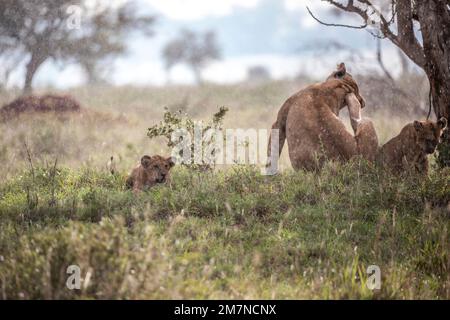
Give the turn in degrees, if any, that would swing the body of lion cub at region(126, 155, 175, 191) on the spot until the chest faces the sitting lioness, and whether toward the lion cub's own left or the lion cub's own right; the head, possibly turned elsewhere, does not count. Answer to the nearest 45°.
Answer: approximately 45° to the lion cub's own left

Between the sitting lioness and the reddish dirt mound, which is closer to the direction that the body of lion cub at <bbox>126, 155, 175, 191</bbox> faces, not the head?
the sitting lioness

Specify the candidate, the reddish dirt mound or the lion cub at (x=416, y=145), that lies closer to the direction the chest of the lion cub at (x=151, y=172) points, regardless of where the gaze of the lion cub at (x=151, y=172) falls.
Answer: the lion cub

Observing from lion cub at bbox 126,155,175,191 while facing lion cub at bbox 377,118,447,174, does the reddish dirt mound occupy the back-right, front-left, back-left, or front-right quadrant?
back-left

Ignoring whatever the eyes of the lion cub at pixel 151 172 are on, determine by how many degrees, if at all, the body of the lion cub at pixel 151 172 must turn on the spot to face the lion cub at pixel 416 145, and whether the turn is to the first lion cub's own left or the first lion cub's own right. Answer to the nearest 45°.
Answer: approximately 45° to the first lion cub's own left

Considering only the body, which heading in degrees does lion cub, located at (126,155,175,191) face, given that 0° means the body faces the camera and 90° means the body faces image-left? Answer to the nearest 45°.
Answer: approximately 315°

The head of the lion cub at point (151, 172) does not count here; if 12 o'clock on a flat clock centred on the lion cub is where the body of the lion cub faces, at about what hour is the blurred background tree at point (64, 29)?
The blurred background tree is roughly at 7 o'clock from the lion cub.

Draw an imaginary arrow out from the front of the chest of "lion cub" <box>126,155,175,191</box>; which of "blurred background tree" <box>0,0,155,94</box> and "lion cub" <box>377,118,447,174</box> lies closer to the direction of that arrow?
the lion cub

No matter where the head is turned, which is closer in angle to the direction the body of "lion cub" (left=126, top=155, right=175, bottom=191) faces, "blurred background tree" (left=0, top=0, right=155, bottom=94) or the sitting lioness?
the sitting lioness
